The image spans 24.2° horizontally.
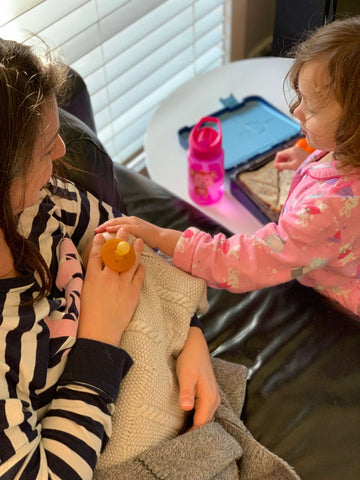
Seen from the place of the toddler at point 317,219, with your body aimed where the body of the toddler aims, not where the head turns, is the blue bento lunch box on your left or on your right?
on your right

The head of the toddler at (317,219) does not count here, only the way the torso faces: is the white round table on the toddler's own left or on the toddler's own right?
on the toddler's own right

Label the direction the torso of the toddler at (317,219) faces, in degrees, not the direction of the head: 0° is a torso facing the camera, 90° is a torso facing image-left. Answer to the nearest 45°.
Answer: approximately 90°

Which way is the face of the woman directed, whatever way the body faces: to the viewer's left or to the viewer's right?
to the viewer's right
